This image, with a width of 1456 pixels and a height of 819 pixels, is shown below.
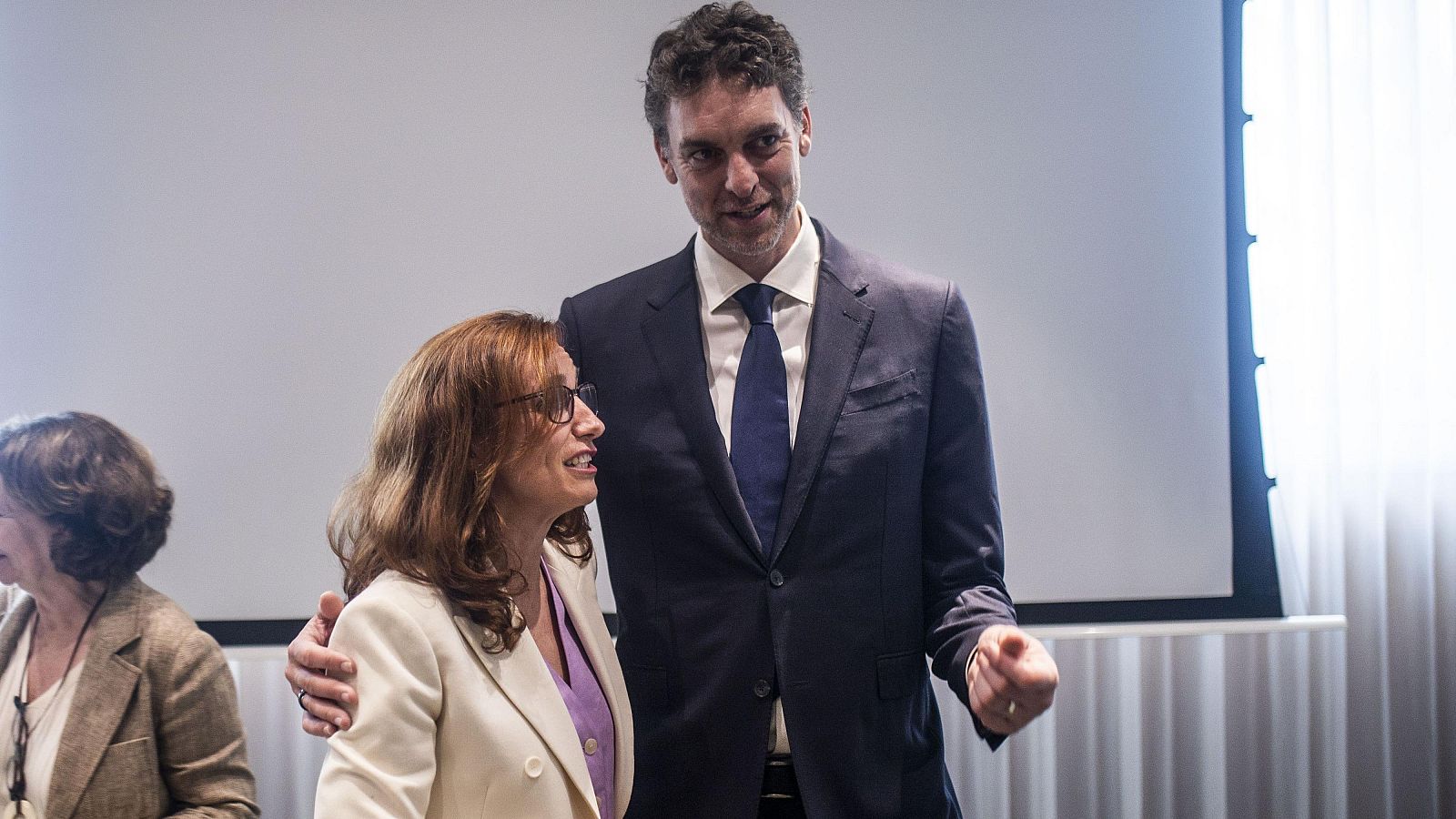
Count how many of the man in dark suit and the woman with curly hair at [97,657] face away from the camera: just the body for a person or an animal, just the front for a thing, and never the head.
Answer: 0

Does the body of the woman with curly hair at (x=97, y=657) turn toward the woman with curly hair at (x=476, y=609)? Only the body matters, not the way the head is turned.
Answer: no

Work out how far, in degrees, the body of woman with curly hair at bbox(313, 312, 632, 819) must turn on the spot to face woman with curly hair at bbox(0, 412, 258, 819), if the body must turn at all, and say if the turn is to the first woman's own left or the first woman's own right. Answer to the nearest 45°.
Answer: approximately 180°

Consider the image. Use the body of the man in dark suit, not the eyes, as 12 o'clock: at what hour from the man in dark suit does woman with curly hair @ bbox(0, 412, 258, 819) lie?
The woman with curly hair is roughly at 4 o'clock from the man in dark suit.

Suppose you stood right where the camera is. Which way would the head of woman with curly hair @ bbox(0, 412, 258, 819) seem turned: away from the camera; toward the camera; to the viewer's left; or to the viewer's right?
to the viewer's left

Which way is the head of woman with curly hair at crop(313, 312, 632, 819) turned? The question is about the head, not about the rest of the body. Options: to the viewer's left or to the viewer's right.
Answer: to the viewer's right

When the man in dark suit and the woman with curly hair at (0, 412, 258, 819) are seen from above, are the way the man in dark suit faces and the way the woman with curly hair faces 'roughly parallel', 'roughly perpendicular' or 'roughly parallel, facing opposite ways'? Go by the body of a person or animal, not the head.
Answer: roughly parallel

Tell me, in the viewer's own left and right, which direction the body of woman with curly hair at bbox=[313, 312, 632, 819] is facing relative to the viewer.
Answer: facing the viewer and to the right of the viewer

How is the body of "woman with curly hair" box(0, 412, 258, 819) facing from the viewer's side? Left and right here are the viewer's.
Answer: facing the viewer and to the left of the viewer

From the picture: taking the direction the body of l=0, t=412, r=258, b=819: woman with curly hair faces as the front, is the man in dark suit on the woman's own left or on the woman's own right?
on the woman's own left
